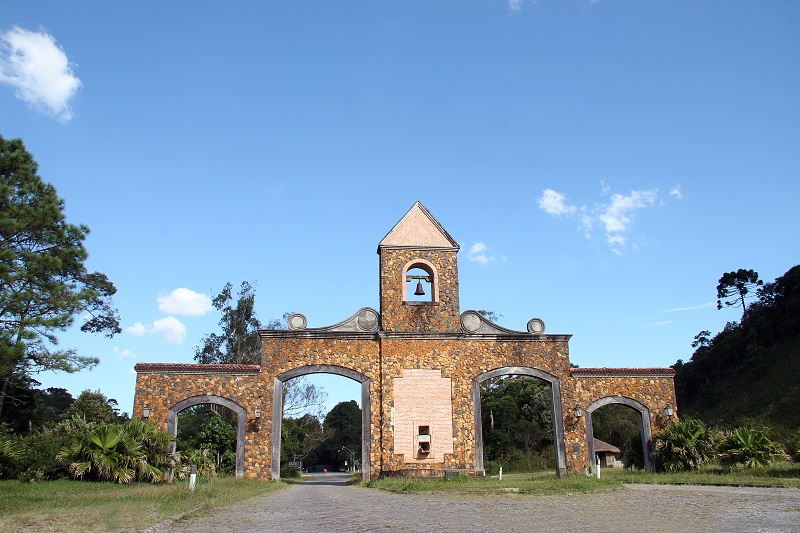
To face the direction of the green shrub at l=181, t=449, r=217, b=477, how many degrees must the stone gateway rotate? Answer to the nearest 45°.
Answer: approximately 90° to its right

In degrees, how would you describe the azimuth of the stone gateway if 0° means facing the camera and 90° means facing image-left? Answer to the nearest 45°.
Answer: approximately 0°

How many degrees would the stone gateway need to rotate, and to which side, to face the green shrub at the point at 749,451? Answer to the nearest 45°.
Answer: approximately 90° to its left

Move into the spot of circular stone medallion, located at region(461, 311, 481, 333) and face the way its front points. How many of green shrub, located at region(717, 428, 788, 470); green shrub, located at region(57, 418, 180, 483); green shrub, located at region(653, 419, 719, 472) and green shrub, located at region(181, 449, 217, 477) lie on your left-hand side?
2

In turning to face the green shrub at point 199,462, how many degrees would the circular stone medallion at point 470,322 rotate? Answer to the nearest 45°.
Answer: approximately 90° to its right

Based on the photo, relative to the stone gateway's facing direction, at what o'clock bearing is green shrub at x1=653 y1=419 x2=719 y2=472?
The green shrub is roughly at 9 o'clock from the stone gateway.

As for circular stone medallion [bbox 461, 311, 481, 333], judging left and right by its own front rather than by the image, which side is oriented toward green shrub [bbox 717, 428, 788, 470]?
left

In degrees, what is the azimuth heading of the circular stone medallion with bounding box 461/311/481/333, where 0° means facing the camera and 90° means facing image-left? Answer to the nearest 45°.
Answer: approximately 0°
